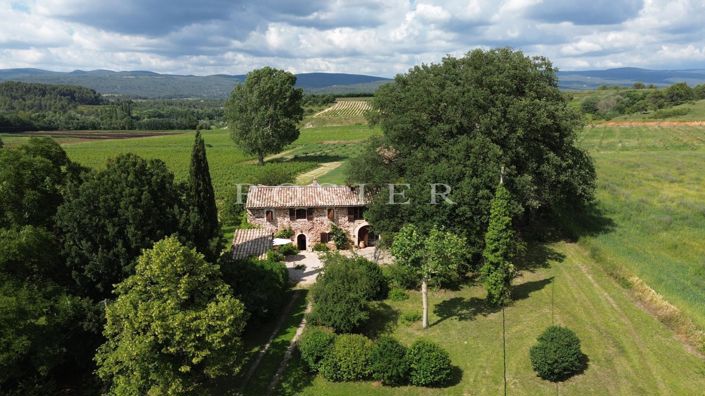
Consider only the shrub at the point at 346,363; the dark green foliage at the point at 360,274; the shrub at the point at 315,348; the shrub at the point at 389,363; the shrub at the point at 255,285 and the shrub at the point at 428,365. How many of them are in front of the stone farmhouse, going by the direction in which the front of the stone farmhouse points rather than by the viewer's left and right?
6

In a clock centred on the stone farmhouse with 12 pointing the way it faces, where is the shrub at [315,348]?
The shrub is roughly at 12 o'clock from the stone farmhouse.

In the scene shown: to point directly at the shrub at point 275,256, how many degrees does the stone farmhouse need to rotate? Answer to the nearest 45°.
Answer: approximately 45° to its right

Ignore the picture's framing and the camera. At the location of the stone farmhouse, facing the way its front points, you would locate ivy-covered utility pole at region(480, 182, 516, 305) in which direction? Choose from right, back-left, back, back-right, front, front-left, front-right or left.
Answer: front-left

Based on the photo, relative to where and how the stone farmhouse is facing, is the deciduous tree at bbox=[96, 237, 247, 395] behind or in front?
in front

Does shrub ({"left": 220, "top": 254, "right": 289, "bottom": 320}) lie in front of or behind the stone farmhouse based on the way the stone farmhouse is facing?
in front

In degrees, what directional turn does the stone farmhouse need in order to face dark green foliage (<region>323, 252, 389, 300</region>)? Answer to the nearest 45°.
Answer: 0° — it already faces it

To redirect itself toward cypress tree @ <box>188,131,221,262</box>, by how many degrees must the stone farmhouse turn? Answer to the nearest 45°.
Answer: approximately 45° to its right

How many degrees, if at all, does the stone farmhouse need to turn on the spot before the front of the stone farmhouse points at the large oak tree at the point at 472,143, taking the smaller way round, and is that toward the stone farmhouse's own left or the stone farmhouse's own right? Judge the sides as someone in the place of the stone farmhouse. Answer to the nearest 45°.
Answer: approximately 90° to the stone farmhouse's own left

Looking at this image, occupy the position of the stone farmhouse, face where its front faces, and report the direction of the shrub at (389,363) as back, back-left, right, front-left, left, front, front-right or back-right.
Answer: front

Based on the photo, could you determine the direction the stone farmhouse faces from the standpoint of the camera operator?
facing the viewer

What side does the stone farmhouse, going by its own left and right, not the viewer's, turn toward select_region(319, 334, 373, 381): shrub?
front

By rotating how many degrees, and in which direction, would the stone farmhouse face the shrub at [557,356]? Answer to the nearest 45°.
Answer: approximately 45° to its left
